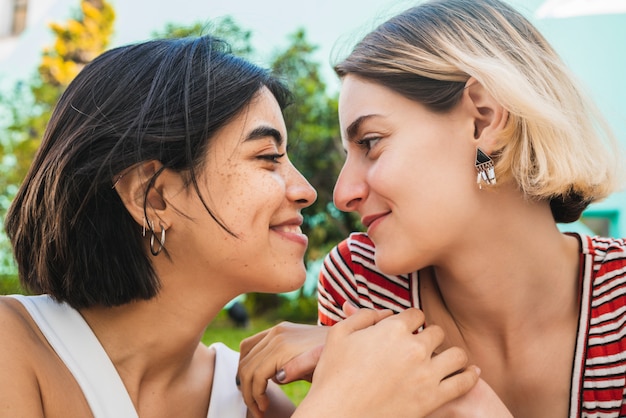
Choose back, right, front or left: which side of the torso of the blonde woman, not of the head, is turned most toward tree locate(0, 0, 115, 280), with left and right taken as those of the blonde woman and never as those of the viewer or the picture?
right

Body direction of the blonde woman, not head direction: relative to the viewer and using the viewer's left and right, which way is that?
facing the viewer and to the left of the viewer
